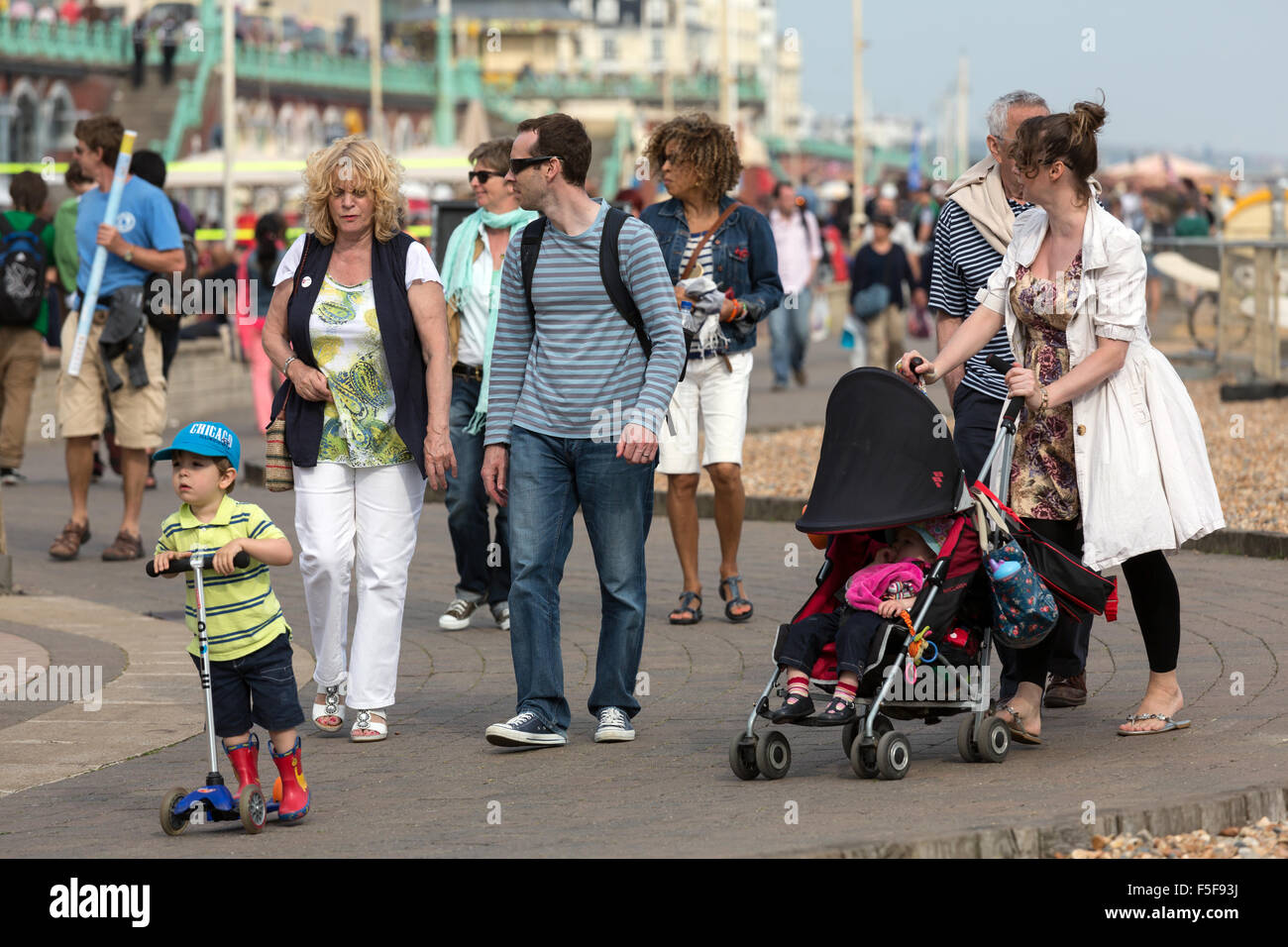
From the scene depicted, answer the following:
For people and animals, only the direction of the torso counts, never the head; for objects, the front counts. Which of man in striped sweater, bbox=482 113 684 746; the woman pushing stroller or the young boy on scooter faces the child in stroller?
the woman pushing stroller

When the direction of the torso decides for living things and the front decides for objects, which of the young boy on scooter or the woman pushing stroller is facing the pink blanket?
the woman pushing stroller

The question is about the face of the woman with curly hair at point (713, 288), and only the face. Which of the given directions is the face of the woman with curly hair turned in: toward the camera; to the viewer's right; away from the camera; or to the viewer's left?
to the viewer's left

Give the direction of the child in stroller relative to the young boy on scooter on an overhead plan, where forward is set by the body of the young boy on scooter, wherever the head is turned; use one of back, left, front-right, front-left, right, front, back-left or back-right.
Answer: back-left

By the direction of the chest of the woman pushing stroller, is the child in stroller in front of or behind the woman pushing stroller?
in front

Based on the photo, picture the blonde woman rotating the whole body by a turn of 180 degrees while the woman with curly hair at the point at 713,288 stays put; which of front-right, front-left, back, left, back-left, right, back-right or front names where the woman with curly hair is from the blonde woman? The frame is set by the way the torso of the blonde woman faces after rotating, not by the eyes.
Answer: front-right

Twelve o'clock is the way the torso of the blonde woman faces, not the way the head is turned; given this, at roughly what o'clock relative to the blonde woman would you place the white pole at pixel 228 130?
The white pole is roughly at 6 o'clock from the blonde woman.

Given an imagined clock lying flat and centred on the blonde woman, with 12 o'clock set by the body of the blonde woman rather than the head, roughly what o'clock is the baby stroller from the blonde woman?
The baby stroller is roughly at 10 o'clock from the blonde woman.

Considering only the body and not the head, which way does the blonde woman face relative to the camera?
toward the camera

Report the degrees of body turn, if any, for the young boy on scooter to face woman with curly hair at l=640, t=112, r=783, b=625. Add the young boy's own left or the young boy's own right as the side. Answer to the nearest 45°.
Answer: approximately 180°

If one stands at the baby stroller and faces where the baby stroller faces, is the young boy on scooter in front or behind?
in front
